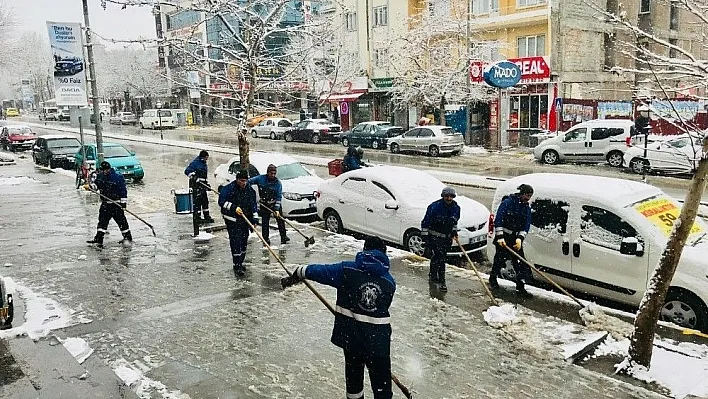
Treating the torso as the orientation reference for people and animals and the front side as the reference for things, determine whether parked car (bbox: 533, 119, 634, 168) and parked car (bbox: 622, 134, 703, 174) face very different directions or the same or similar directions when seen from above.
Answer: same or similar directions

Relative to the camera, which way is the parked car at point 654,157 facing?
to the viewer's left

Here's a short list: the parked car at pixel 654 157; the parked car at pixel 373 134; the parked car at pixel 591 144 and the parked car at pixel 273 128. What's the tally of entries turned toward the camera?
0

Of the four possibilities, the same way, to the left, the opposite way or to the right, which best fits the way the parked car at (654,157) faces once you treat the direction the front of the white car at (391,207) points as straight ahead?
the opposite way

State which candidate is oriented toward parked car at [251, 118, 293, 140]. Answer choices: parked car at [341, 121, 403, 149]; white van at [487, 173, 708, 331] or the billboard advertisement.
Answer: parked car at [341, 121, 403, 149]

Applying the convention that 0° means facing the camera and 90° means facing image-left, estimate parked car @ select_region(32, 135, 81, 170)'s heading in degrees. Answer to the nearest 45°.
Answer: approximately 315°

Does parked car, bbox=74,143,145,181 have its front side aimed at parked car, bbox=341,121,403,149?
no

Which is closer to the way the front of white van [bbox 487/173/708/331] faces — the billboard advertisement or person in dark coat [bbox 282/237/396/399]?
the person in dark coat

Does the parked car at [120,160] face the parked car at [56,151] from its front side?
no

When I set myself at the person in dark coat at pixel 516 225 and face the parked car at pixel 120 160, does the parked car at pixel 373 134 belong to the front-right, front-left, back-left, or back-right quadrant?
front-right

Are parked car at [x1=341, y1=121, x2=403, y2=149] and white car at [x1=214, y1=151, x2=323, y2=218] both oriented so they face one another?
no

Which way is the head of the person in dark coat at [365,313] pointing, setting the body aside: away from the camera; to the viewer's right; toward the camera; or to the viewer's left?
away from the camera

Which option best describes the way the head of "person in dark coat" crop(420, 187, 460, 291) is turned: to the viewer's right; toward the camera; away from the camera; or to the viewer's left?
toward the camera

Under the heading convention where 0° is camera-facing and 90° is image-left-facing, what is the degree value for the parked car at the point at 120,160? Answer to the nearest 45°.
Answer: approximately 315°

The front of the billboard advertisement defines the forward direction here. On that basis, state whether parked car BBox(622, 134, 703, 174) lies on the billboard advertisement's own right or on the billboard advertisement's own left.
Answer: on the billboard advertisement's own left

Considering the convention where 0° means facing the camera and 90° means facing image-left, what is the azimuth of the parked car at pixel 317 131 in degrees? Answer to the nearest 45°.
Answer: approximately 135°

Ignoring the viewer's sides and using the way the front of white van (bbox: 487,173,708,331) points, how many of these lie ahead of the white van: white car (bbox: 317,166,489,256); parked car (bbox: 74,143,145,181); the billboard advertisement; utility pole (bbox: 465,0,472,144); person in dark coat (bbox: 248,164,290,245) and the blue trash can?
0

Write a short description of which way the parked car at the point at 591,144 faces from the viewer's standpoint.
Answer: facing to the left of the viewer

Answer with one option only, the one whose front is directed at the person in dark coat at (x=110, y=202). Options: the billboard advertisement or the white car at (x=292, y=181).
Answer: the billboard advertisement

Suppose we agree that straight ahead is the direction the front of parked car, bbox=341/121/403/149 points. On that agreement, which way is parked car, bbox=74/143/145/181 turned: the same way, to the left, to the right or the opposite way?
the opposite way

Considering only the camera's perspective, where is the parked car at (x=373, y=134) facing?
facing away from the viewer and to the left of the viewer
